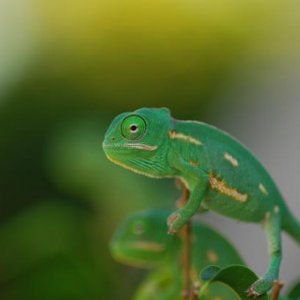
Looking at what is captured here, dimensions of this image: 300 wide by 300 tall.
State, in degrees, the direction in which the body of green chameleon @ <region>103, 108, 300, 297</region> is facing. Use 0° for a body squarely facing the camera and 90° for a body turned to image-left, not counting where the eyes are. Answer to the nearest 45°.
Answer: approximately 90°

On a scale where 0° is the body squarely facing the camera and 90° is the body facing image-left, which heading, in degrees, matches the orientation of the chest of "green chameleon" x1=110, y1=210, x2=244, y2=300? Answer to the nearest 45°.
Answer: approximately 90°

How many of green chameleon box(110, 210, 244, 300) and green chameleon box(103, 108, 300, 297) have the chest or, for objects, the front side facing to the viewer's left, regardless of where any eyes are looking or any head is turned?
2
